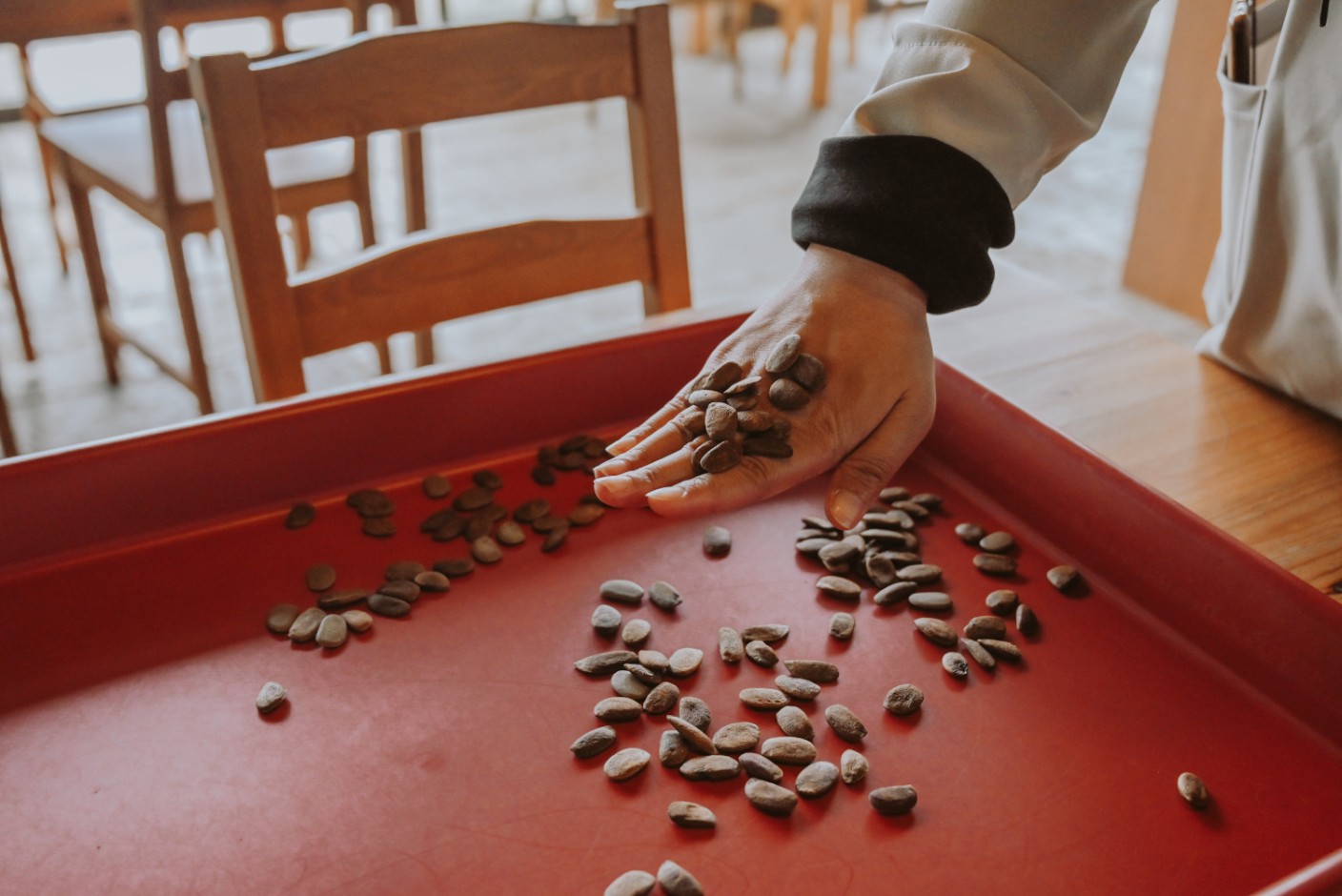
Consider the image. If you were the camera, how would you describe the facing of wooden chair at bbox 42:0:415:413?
facing away from the viewer and to the left of the viewer

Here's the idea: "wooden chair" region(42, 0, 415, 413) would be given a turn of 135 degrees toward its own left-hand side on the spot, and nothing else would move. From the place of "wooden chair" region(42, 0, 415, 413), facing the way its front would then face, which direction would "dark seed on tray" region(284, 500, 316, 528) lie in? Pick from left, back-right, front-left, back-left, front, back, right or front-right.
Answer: front
